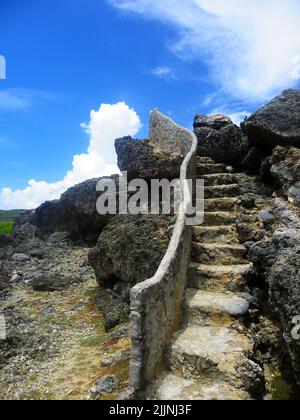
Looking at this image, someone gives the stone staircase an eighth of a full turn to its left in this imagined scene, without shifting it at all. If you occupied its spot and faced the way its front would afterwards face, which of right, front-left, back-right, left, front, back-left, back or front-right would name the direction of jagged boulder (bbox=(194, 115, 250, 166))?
back-left

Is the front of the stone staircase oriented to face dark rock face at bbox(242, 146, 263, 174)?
no

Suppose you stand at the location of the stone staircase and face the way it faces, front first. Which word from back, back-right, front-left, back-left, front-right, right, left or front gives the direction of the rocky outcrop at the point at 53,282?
back-right

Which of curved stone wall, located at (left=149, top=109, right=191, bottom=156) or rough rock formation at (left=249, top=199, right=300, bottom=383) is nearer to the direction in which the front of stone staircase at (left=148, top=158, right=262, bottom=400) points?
the rough rock formation

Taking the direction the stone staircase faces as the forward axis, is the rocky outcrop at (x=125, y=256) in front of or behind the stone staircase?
behind

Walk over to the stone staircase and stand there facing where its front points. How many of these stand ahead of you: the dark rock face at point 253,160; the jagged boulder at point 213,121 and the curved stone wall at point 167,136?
0

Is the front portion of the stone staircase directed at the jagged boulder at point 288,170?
no

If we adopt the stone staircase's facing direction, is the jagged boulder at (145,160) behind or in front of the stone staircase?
behind

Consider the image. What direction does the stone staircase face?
toward the camera

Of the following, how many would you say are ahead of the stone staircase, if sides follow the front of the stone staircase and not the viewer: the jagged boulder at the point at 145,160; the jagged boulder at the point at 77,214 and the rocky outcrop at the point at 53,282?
0

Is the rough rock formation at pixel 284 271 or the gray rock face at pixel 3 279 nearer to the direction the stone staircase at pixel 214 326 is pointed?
the rough rock formation

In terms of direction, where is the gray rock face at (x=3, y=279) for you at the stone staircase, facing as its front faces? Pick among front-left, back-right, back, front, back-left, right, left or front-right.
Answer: back-right

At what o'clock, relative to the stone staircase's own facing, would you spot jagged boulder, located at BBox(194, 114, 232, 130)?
The jagged boulder is roughly at 6 o'clock from the stone staircase.

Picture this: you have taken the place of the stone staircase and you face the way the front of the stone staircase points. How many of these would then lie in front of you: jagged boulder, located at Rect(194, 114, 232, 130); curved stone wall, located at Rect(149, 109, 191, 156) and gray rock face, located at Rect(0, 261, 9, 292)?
0

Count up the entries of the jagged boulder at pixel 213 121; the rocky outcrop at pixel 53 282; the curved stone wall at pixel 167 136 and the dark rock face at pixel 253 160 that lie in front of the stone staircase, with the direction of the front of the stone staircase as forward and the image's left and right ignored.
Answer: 0

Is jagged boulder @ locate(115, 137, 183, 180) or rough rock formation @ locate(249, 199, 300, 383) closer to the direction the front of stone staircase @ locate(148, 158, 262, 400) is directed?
the rough rock formation

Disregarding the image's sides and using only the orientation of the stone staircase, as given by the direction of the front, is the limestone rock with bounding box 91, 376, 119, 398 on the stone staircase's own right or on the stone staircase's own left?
on the stone staircase's own right
